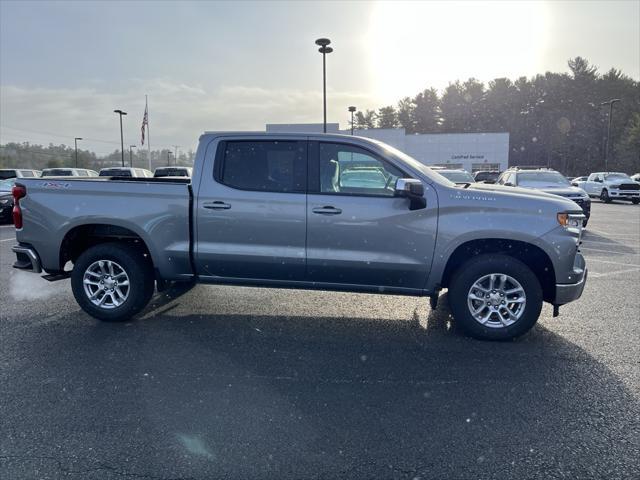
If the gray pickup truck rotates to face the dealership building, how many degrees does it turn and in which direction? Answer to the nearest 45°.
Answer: approximately 90° to its left

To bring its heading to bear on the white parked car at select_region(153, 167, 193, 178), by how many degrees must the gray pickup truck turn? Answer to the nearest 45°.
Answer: approximately 90° to its left

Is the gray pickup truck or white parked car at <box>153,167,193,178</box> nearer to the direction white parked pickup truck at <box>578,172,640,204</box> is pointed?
the gray pickup truck

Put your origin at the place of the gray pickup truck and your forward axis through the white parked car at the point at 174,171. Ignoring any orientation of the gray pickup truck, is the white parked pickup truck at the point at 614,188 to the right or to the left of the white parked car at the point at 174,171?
right

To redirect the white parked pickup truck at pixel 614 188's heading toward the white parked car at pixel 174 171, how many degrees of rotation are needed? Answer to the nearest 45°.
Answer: approximately 90° to its right

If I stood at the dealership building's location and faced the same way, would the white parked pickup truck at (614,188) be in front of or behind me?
in front

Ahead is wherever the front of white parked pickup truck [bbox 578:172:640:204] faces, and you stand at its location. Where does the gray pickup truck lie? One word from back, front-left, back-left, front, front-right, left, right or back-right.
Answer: front-right

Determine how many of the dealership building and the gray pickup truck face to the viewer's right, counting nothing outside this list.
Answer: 1

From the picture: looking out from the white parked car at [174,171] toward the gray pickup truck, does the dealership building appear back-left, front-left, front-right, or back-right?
back-left

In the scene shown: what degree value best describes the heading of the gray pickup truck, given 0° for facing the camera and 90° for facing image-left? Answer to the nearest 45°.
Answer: approximately 270°

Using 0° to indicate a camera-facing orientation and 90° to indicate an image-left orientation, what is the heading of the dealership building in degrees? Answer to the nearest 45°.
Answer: approximately 0°

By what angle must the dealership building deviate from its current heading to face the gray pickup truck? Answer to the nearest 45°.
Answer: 0° — it already faces it

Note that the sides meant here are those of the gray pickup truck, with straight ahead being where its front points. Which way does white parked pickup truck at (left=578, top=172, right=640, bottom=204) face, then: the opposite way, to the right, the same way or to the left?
to the right
